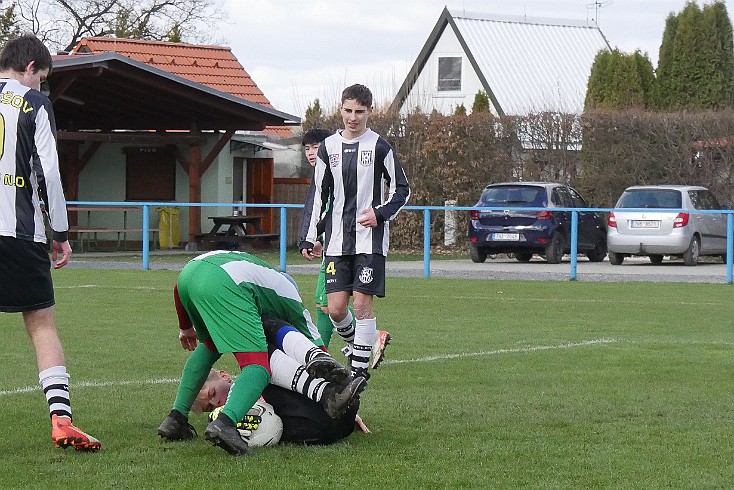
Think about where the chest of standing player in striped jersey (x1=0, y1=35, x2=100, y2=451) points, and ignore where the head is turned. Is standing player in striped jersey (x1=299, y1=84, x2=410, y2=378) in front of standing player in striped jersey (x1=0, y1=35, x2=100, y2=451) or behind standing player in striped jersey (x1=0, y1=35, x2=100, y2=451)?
in front

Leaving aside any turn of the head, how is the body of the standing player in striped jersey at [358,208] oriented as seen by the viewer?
toward the camera

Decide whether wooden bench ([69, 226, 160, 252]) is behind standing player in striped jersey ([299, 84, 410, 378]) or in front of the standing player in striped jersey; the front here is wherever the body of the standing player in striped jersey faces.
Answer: behind

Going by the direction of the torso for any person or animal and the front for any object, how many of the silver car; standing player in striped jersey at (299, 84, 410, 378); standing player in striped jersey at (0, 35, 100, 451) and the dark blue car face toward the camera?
1

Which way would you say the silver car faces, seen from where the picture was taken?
facing away from the viewer and to the right of the viewer

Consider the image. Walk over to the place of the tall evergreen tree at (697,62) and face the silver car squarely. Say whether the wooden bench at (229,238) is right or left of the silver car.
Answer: right

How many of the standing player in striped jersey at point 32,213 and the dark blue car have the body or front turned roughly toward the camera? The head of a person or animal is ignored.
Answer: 0

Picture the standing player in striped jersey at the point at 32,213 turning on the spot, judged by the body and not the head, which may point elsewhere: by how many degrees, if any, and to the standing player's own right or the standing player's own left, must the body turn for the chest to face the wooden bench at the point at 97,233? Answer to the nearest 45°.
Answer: approximately 45° to the standing player's own left

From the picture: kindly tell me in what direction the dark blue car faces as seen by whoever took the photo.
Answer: facing away from the viewer and to the right of the viewer

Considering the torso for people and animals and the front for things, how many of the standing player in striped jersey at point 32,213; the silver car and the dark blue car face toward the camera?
0

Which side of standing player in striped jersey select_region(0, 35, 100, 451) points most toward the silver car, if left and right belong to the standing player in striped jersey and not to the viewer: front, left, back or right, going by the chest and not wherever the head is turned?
front

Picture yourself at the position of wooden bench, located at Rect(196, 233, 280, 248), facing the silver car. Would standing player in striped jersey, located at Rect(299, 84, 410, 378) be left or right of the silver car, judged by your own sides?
right

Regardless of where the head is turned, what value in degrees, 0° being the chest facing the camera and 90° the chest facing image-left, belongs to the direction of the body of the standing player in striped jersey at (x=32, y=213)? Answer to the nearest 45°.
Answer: approximately 225°

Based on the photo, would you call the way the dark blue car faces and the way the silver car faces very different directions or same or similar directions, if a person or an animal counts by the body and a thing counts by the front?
same or similar directions
